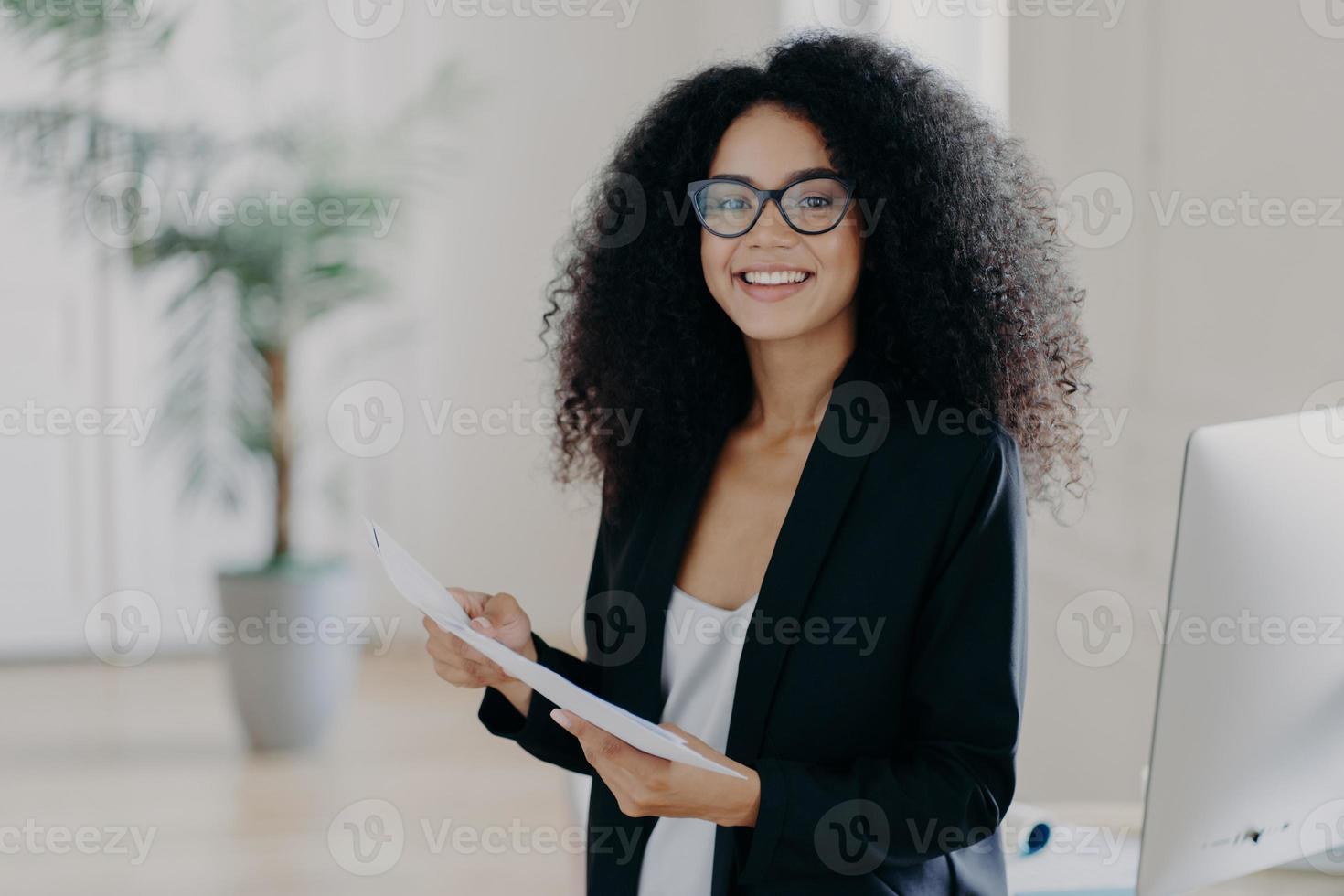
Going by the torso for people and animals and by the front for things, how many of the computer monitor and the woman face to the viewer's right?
0

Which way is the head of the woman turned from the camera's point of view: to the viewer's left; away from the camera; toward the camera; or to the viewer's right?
toward the camera

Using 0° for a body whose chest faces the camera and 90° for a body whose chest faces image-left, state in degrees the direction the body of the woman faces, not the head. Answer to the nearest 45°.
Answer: approximately 45°

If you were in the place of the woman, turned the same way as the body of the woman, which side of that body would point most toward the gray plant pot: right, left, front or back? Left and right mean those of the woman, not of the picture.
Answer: right
